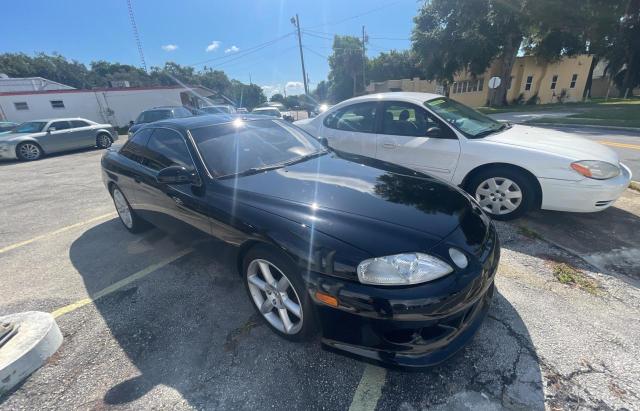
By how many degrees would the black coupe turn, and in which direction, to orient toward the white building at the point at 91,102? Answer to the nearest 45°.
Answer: approximately 180°

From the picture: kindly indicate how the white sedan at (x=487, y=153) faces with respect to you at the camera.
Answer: facing the viewer and to the right of the viewer

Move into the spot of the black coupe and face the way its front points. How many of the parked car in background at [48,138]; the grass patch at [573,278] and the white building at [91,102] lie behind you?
2

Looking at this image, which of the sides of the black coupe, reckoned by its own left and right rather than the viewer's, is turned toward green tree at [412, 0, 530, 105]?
left

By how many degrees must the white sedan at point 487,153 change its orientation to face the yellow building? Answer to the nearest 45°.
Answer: approximately 135° to its left

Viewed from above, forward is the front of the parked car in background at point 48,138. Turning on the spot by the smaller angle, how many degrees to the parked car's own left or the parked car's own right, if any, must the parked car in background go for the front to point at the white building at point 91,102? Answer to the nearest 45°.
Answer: approximately 135° to the parked car's own right

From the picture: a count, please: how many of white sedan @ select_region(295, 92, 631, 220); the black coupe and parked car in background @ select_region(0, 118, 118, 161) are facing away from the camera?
0

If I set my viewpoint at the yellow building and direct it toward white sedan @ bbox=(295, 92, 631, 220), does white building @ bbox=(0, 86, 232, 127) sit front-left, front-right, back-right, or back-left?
front-right

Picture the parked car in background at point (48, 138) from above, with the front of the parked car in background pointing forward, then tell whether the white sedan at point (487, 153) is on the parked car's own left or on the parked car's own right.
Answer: on the parked car's own left

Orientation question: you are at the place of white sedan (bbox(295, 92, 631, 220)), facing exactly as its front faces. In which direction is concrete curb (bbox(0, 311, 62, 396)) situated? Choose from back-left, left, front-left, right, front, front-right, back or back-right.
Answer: right

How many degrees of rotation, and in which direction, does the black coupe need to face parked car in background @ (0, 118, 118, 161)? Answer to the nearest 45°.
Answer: approximately 180°

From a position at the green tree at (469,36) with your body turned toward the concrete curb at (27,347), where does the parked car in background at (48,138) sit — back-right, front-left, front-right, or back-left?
front-right

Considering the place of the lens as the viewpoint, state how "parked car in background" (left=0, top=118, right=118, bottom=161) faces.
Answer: facing the viewer and to the left of the viewer

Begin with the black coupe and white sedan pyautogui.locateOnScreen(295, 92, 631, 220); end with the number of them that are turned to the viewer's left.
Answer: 0

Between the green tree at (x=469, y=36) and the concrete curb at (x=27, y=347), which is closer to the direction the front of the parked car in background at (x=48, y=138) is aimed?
the concrete curb
